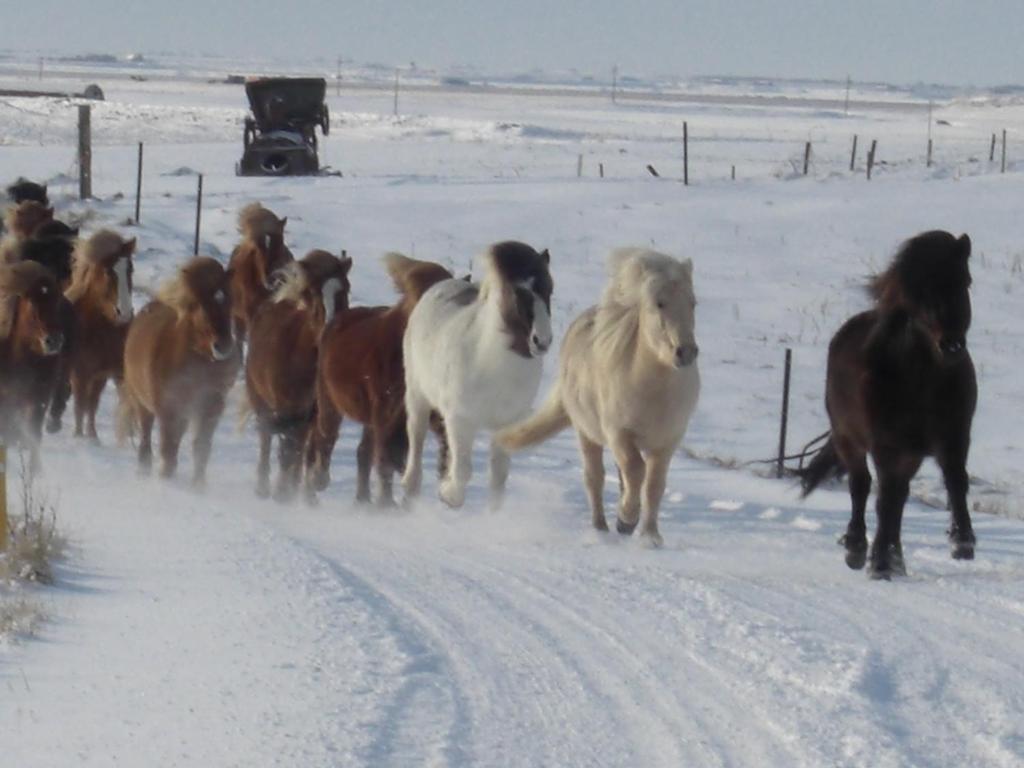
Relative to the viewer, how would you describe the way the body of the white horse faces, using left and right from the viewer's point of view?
facing the viewer and to the right of the viewer

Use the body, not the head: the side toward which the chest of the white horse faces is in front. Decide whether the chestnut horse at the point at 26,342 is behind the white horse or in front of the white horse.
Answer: behind

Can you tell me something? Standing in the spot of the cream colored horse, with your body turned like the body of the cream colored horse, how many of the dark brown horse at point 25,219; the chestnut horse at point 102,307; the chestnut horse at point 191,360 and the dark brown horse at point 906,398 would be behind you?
3

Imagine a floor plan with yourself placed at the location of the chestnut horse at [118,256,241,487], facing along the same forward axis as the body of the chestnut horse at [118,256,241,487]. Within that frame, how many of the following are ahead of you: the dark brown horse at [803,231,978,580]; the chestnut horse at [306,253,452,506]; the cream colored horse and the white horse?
4

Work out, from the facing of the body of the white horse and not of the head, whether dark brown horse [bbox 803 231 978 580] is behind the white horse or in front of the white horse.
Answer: in front
